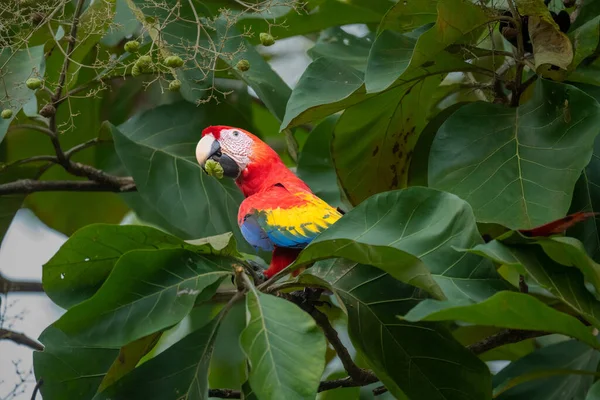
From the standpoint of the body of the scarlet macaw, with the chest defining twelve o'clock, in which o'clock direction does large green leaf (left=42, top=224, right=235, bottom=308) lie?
The large green leaf is roughly at 10 o'clock from the scarlet macaw.

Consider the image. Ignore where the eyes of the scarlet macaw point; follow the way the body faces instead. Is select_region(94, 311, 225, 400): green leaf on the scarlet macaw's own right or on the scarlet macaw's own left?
on the scarlet macaw's own left

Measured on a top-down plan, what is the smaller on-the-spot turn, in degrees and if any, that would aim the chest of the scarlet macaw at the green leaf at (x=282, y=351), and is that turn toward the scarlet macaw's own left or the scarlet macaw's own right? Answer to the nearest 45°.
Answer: approximately 90° to the scarlet macaw's own left

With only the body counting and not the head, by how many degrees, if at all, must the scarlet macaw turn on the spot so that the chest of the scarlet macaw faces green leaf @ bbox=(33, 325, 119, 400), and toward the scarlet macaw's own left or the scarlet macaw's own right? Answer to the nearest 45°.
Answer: approximately 45° to the scarlet macaw's own left

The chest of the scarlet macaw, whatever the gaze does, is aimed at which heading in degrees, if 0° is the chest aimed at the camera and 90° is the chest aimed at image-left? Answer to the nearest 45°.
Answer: approximately 90°

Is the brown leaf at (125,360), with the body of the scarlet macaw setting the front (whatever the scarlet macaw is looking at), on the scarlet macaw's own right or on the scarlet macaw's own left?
on the scarlet macaw's own left

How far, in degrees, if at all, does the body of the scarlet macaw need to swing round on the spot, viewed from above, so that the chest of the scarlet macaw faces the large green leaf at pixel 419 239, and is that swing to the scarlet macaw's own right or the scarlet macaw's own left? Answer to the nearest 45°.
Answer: approximately 135° to the scarlet macaw's own left

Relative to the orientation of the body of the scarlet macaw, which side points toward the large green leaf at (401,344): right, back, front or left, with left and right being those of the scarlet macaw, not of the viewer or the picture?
back
